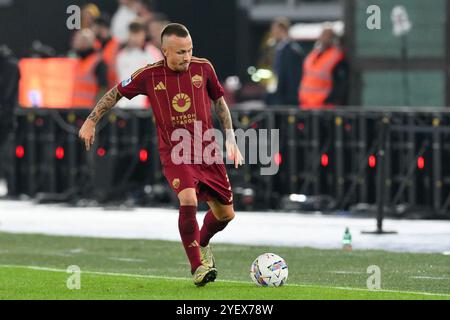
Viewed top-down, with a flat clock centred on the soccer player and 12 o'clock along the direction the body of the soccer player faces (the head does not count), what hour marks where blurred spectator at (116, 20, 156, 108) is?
The blurred spectator is roughly at 6 o'clock from the soccer player.

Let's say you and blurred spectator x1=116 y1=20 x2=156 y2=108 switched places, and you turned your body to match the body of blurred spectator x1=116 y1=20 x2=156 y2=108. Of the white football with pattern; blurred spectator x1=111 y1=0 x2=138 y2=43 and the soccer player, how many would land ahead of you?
2

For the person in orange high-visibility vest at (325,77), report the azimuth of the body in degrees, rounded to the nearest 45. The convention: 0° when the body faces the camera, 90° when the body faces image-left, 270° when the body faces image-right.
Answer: approximately 45°

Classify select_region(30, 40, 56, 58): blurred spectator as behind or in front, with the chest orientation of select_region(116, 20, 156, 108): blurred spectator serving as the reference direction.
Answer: behind

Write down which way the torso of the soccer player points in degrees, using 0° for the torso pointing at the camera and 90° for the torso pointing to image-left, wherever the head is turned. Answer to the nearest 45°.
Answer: approximately 0°

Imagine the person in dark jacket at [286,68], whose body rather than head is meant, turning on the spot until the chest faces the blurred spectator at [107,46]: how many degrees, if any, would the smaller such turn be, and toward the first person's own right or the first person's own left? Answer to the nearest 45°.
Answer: approximately 45° to the first person's own right

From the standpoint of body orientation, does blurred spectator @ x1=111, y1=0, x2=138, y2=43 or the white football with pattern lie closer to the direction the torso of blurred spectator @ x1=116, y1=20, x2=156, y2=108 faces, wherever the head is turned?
the white football with pattern
